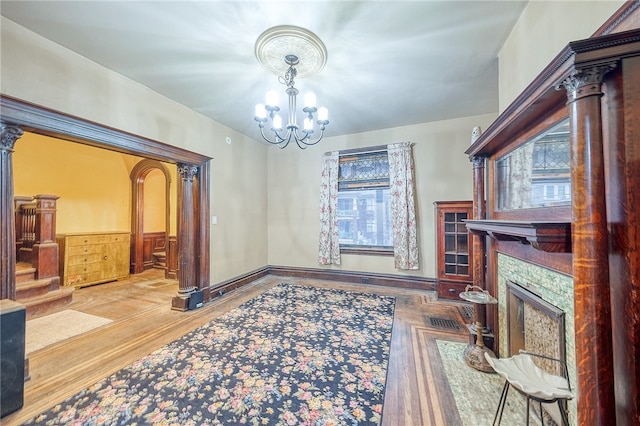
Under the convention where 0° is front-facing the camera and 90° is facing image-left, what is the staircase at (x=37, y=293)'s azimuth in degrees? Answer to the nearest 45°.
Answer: approximately 315°

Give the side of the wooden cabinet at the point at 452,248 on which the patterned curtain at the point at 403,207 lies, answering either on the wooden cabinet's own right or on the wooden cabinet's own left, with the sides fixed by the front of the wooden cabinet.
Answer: on the wooden cabinet's own right

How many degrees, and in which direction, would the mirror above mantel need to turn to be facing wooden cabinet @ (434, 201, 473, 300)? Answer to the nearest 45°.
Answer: approximately 90° to its right

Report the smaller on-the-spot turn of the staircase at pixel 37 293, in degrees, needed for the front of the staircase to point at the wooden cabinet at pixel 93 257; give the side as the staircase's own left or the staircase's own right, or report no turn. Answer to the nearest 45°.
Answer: approximately 90° to the staircase's own left

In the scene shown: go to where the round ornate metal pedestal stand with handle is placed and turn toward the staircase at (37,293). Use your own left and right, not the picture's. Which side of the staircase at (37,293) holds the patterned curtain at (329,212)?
right

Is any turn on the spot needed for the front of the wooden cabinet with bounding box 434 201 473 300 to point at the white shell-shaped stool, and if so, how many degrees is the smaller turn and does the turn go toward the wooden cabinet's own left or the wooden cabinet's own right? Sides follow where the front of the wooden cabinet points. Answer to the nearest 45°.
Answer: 0° — it already faces it

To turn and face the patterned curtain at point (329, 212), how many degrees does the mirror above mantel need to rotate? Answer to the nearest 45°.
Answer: approximately 90° to its right

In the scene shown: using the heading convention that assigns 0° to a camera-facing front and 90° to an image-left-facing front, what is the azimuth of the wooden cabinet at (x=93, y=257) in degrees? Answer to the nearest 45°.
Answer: approximately 315°
